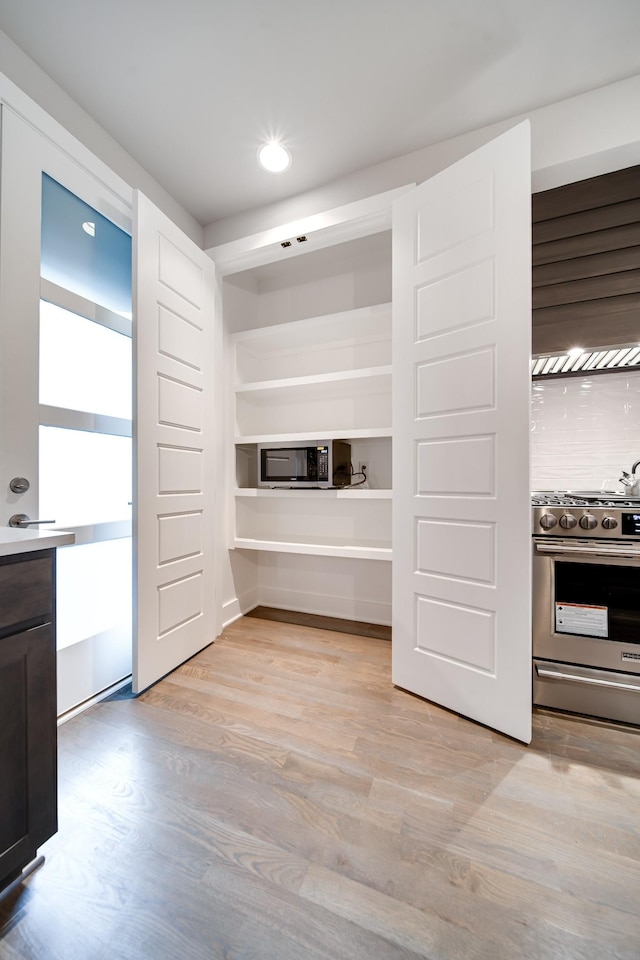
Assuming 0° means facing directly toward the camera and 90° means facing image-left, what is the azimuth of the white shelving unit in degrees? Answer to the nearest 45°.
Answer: approximately 45°

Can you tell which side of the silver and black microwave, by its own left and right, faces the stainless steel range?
left

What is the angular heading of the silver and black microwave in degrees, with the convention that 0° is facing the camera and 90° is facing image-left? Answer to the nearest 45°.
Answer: approximately 45°

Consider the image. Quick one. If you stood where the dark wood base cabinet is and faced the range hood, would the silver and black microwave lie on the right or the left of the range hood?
left

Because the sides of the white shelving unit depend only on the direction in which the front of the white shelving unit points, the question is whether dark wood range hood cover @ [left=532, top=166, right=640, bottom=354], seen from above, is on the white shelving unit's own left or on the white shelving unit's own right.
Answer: on the white shelving unit's own left

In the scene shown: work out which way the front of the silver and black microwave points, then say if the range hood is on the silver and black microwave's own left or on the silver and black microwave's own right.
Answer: on the silver and black microwave's own left

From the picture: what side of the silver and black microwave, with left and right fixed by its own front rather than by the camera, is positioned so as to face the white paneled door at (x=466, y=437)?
left
